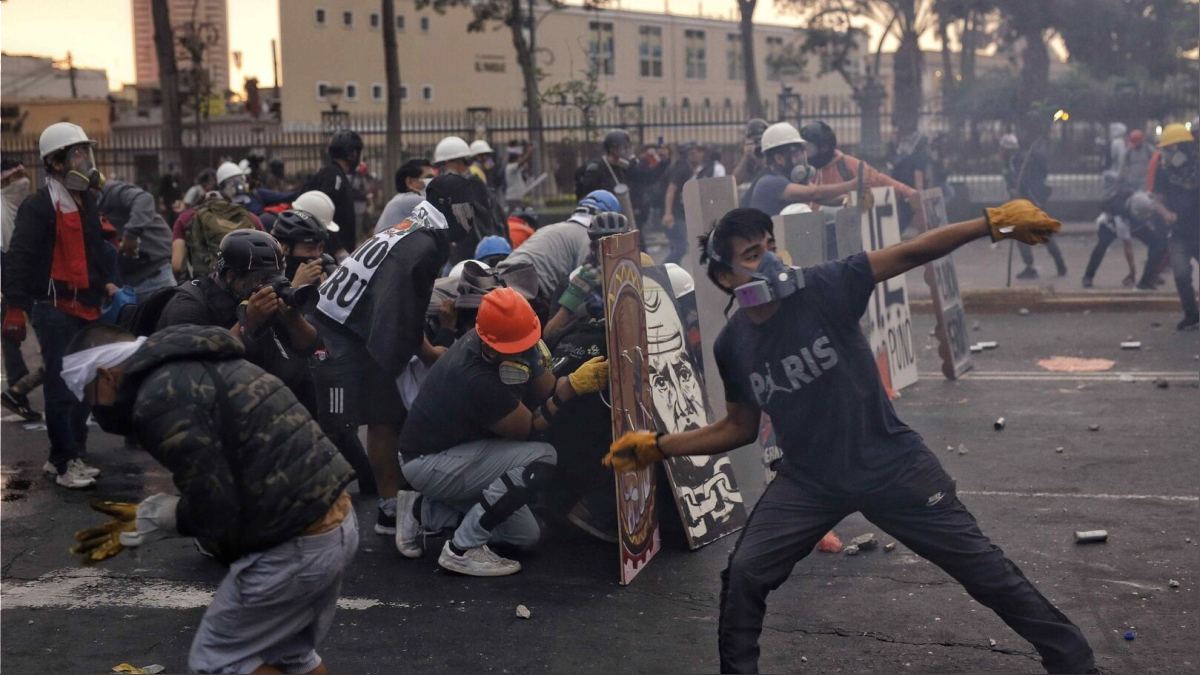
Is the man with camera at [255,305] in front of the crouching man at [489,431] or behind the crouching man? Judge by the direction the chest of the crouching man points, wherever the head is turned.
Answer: behind

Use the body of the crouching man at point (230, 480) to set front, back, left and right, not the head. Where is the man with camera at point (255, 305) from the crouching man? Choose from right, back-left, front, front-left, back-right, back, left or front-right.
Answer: right

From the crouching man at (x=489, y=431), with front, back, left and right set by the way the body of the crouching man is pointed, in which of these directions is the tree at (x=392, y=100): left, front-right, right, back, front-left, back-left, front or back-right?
left

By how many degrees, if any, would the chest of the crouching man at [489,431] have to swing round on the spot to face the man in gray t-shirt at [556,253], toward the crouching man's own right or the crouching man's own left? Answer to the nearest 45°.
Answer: approximately 90° to the crouching man's own left

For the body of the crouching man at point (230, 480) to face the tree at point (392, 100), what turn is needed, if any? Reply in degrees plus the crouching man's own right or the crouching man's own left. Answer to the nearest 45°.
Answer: approximately 90° to the crouching man's own right

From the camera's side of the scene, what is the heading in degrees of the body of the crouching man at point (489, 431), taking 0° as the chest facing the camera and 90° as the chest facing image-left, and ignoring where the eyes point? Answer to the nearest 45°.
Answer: approximately 270°

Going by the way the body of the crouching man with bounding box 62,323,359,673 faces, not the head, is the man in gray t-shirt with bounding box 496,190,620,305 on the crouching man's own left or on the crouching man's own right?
on the crouching man's own right

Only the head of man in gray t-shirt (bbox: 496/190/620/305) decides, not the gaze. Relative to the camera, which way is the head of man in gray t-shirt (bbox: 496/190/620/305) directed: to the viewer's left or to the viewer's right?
to the viewer's right
